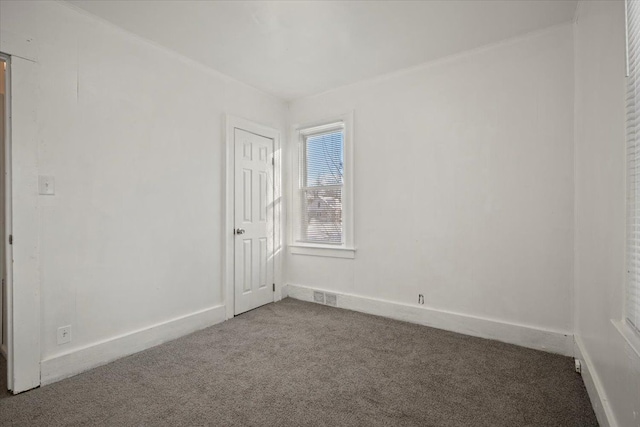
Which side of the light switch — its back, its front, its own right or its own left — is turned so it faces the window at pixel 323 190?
left

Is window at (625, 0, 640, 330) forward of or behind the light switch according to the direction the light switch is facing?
forward

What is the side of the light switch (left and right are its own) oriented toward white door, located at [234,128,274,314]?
left
